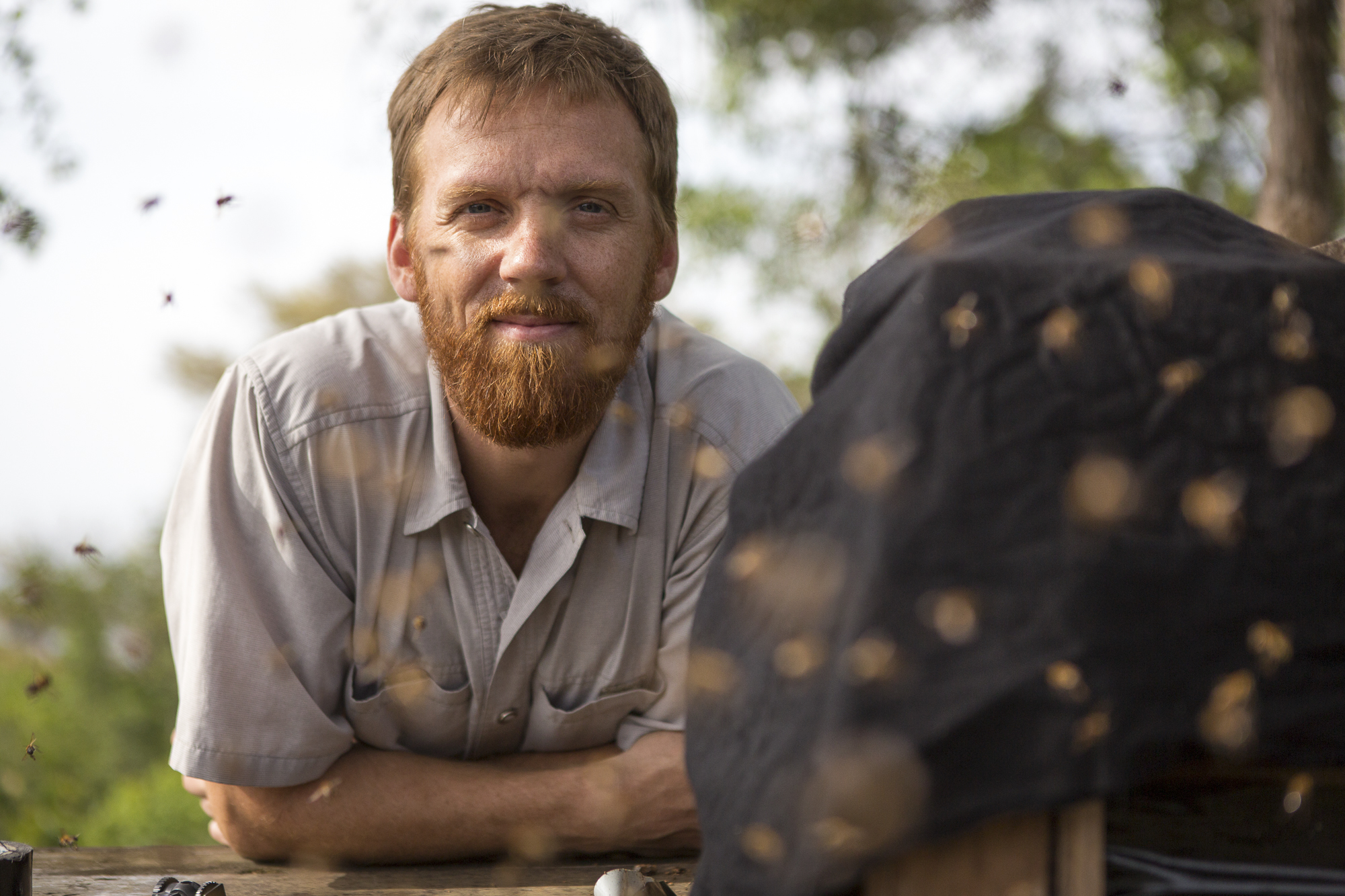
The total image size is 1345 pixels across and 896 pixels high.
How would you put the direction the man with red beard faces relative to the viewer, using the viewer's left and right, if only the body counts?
facing the viewer

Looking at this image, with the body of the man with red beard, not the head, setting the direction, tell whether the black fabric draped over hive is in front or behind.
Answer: in front
